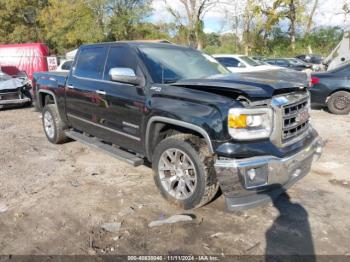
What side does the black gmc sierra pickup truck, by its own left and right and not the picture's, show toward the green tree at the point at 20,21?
back

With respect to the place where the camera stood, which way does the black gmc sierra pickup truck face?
facing the viewer and to the right of the viewer

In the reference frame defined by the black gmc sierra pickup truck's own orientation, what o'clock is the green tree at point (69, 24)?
The green tree is roughly at 7 o'clock from the black gmc sierra pickup truck.

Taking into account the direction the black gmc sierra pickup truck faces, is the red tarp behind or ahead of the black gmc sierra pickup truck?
behind

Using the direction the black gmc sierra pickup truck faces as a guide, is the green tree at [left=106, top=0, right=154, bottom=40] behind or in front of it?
behind
